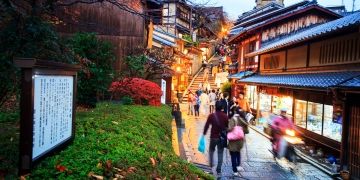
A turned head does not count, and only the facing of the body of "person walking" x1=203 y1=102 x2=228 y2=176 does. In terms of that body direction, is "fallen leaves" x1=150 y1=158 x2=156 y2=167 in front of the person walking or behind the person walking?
behind

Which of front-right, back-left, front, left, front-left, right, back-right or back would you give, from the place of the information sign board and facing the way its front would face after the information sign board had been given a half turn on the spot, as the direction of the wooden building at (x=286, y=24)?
right

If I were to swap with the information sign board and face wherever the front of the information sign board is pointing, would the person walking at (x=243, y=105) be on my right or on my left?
on my left
